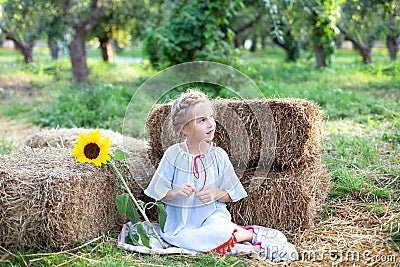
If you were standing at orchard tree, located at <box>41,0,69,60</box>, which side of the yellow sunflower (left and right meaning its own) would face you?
back

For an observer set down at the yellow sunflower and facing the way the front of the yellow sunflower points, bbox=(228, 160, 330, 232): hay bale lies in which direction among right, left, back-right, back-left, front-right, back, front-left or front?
left

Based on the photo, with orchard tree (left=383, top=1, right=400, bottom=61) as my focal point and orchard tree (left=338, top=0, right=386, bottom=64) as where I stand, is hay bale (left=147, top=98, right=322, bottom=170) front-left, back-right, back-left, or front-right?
back-right

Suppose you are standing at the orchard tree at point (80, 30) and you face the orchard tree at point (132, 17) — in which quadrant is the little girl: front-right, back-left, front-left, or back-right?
back-right

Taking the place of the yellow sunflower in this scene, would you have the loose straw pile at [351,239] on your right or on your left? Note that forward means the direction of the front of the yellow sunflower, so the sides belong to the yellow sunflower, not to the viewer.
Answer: on your left

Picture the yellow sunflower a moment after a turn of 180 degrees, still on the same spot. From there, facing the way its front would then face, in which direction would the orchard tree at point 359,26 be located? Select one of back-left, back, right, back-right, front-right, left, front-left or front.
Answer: front-right

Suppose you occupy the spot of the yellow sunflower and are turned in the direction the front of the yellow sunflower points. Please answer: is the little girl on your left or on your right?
on your left

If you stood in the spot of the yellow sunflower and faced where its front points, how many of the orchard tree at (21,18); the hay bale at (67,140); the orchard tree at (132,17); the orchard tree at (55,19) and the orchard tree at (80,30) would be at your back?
5

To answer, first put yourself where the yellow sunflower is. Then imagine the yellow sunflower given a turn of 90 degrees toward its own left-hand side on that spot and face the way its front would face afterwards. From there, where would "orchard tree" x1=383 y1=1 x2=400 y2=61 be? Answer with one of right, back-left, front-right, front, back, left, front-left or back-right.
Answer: front-left

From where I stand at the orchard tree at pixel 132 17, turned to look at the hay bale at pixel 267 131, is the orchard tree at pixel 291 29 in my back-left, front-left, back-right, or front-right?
front-left

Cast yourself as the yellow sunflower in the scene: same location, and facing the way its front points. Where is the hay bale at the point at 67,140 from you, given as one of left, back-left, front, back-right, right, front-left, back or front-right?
back

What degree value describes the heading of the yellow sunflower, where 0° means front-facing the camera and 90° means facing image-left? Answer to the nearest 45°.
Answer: approximately 0°

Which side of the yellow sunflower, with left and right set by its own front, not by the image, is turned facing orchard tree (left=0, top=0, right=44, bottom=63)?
back

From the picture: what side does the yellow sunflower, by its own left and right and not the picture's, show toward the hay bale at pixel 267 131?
left
